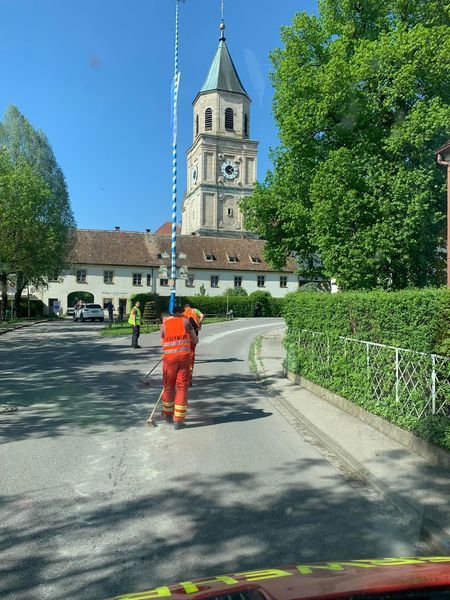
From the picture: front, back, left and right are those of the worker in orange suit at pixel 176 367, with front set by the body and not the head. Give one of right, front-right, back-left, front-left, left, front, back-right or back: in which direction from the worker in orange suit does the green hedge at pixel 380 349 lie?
right

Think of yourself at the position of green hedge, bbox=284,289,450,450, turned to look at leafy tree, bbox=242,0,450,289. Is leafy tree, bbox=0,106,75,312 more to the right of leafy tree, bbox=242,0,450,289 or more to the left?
left

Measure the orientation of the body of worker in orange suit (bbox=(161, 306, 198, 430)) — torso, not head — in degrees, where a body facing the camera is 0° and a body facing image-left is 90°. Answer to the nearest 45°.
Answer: approximately 180°

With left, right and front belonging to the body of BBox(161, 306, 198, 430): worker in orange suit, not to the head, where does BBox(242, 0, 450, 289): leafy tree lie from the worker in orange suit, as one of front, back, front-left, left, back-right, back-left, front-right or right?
front-right

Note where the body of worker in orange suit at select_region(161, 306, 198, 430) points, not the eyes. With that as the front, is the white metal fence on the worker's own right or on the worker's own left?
on the worker's own right

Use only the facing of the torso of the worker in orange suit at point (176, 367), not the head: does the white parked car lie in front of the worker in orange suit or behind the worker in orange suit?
in front

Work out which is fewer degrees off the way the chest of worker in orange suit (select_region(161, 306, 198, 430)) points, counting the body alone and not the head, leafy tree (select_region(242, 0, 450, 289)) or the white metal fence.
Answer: the leafy tree

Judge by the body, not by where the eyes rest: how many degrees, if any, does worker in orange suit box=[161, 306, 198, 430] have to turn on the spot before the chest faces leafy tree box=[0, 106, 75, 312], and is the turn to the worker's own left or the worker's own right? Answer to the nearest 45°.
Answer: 0° — they already face it

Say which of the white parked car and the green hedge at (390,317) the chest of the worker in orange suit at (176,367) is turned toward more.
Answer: the white parked car

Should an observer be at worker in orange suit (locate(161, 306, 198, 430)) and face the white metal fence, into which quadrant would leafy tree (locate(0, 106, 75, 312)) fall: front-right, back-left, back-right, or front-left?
back-left

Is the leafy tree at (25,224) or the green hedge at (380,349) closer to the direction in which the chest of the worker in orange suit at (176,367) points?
the leafy tree

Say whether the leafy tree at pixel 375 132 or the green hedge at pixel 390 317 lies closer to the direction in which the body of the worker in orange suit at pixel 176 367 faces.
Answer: the leafy tree

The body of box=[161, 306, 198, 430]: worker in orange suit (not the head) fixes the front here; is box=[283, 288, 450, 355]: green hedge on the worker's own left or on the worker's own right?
on the worker's own right
